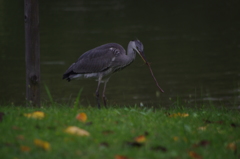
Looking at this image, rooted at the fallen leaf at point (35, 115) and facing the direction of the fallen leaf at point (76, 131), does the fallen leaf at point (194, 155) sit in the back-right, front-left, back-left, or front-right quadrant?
front-left

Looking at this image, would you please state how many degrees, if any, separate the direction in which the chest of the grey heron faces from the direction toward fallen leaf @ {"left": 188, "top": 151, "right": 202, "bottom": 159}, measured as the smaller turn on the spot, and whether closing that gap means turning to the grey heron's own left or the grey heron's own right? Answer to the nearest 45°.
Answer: approximately 90° to the grey heron's own right

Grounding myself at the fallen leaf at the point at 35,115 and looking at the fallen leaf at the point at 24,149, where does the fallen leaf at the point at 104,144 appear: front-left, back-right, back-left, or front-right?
front-left

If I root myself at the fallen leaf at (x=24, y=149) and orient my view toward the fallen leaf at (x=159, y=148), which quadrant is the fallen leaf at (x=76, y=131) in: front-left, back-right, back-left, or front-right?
front-left

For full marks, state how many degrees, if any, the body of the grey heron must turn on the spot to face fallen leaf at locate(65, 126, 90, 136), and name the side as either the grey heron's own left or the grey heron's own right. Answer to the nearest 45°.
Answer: approximately 90° to the grey heron's own right

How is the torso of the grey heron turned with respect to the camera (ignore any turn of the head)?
to the viewer's right

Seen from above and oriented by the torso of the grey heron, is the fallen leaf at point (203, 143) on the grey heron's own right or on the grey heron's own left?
on the grey heron's own right

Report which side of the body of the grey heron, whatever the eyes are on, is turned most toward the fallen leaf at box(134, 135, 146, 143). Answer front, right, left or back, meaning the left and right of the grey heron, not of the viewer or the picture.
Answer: right

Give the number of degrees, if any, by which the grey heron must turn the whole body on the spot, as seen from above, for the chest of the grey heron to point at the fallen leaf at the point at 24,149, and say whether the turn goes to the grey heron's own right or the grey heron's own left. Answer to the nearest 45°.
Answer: approximately 90° to the grey heron's own right

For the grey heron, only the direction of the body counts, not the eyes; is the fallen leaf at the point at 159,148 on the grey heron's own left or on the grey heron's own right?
on the grey heron's own right
